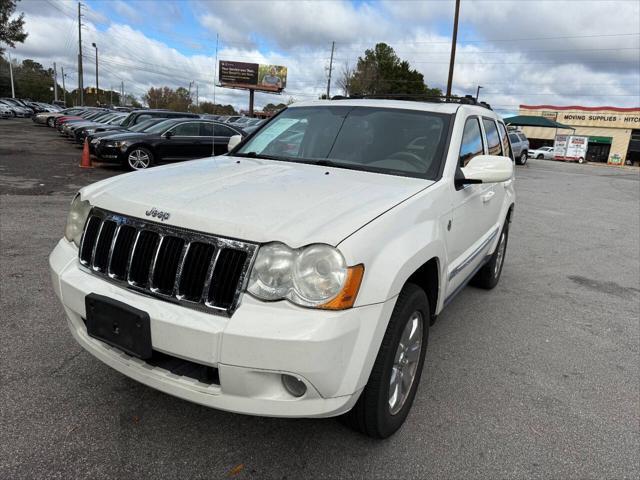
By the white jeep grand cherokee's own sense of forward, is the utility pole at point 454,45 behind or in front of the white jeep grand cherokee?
behind

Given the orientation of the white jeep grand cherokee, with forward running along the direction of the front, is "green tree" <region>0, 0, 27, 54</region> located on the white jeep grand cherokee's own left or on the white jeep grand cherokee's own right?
on the white jeep grand cherokee's own right

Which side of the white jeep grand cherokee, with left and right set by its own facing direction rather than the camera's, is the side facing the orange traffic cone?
right

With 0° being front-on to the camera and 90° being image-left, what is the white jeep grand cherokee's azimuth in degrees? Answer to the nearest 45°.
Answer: approximately 45°

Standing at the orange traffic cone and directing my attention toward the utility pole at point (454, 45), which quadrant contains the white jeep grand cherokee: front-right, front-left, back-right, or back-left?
back-right
